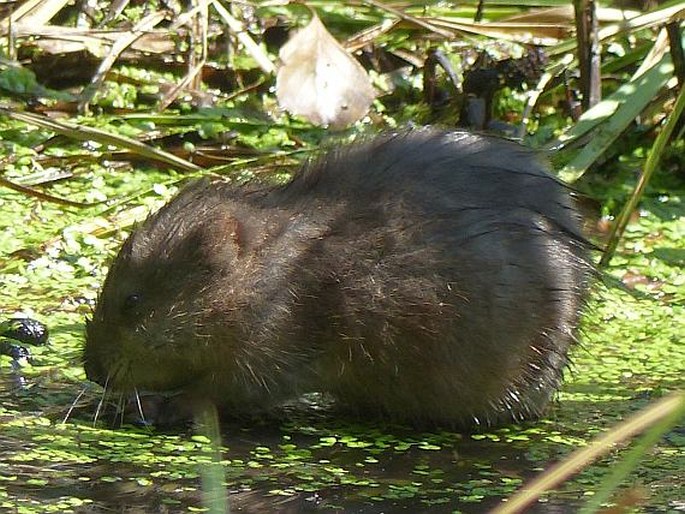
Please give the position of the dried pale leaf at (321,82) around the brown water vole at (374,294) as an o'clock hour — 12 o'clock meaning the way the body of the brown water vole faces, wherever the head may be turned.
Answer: The dried pale leaf is roughly at 3 o'clock from the brown water vole.

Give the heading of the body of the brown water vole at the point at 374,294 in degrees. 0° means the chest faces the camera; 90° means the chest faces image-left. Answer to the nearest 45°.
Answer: approximately 90°
